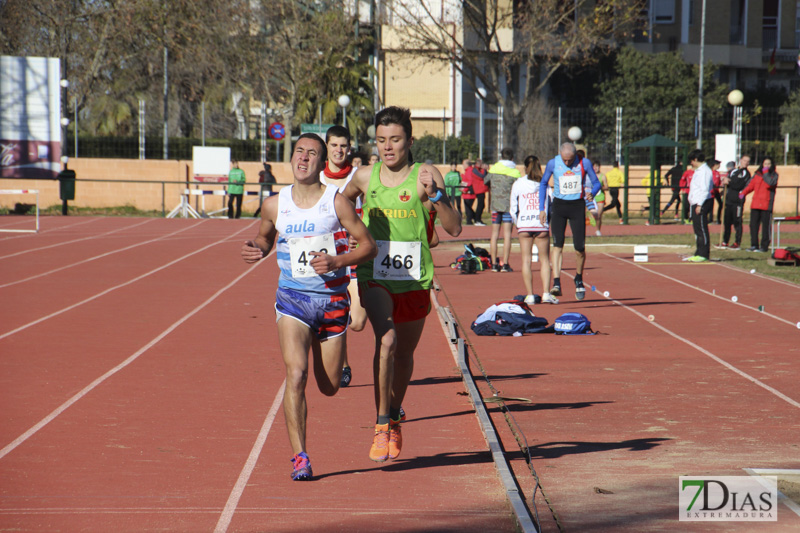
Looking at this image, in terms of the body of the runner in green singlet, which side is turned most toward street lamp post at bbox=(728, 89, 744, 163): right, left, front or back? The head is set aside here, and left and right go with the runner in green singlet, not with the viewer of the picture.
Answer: back

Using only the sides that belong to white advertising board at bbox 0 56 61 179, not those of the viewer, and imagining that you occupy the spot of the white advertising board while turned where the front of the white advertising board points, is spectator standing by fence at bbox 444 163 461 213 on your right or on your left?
on your left

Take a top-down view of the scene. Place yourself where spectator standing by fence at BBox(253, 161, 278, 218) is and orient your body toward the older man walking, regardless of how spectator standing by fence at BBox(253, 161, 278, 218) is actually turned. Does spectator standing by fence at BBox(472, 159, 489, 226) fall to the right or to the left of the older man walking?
left

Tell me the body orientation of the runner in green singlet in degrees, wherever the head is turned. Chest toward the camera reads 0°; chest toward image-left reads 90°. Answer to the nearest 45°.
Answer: approximately 0°

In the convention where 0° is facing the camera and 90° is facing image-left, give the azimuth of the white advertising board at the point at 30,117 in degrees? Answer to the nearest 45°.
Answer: approximately 0°

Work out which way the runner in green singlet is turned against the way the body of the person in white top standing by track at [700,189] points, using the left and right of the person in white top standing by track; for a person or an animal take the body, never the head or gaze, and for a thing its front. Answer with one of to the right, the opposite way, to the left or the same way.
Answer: to the left
